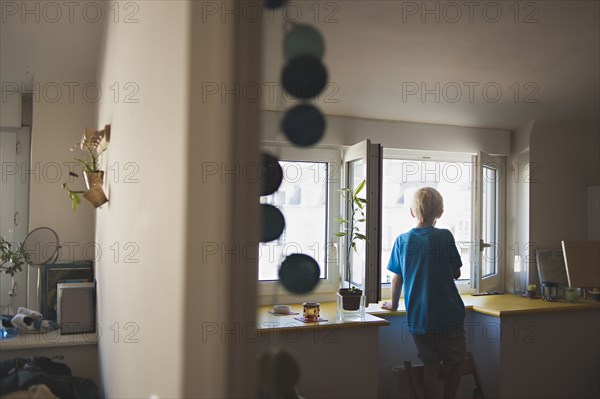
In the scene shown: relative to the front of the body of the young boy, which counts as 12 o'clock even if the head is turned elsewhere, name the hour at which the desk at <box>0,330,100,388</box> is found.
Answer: The desk is roughly at 9 o'clock from the young boy.

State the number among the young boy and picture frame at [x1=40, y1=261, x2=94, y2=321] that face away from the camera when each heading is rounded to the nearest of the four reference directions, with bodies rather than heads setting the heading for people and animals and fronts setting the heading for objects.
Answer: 1

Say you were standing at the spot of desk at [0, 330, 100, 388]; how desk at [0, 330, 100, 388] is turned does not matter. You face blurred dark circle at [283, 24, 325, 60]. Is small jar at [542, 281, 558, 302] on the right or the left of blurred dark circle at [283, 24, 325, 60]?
left

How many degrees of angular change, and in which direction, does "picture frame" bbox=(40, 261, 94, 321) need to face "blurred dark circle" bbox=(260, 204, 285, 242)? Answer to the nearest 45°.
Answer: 0° — it already faces it

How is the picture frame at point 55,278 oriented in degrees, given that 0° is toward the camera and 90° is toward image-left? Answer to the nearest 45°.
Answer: approximately 0°

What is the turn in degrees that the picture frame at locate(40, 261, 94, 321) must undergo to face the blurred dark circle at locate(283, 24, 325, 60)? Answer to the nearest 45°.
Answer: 0° — it already faces it

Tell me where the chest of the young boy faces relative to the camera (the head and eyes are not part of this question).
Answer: away from the camera

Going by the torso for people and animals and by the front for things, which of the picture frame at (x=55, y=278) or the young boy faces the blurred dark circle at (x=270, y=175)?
the picture frame

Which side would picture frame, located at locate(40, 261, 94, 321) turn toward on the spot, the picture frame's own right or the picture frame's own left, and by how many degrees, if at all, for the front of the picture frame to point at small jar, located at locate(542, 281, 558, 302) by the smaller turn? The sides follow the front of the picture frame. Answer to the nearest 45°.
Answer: approximately 45° to the picture frame's own left
